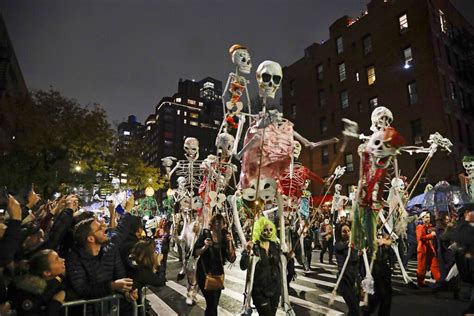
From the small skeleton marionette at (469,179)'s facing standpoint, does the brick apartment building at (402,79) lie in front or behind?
behind

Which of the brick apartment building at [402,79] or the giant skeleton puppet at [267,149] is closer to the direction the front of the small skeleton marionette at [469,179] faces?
the giant skeleton puppet

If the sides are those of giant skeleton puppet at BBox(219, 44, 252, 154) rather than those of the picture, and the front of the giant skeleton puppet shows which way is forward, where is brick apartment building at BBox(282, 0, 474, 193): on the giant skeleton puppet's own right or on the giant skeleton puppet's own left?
on the giant skeleton puppet's own left

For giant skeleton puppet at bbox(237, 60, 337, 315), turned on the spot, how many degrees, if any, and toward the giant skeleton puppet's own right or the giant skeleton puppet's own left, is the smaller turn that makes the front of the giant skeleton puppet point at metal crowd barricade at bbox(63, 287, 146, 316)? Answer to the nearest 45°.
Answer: approximately 45° to the giant skeleton puppet's own right

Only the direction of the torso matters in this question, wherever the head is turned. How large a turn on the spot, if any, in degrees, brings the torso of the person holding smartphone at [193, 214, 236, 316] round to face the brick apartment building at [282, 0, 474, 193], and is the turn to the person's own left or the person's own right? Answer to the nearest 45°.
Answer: approximately 135° to the person's own left

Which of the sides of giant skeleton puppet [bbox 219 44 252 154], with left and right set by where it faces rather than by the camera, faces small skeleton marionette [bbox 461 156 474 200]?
left

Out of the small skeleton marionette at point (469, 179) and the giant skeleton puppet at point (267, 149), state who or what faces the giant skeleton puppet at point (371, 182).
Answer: the small skeleton marionette

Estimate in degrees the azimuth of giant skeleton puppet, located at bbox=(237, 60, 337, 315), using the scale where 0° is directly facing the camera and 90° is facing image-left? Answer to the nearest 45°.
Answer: approximately 0°

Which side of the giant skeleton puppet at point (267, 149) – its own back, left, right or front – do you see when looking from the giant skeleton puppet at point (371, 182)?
left
